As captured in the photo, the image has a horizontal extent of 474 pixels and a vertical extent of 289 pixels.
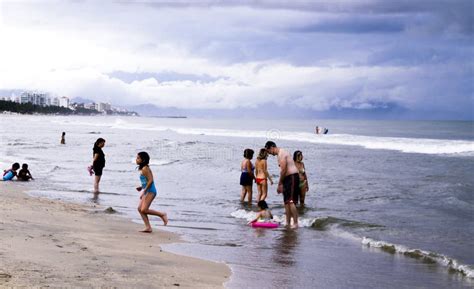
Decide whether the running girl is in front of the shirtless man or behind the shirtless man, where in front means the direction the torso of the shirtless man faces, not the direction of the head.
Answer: in front

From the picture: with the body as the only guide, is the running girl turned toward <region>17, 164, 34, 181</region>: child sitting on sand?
no

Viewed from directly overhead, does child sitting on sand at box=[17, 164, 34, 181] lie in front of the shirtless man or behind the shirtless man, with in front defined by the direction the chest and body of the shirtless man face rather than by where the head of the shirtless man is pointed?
in front

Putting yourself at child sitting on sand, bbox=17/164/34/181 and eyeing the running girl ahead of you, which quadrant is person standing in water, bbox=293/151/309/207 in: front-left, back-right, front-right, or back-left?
front-left

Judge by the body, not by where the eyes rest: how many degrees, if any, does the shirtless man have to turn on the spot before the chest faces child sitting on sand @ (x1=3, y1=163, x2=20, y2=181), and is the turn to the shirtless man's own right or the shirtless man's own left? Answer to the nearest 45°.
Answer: approximately 45° to the shirtless man's own right

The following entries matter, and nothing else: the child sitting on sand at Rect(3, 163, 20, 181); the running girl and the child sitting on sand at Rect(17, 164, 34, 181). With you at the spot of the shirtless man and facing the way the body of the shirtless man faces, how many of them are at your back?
0
